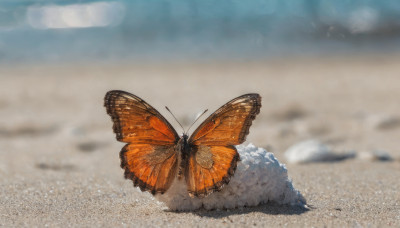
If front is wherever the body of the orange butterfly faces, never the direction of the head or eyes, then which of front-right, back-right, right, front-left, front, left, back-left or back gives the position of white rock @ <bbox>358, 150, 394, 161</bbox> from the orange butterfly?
front-right

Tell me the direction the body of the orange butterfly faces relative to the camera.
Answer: away from the camera
